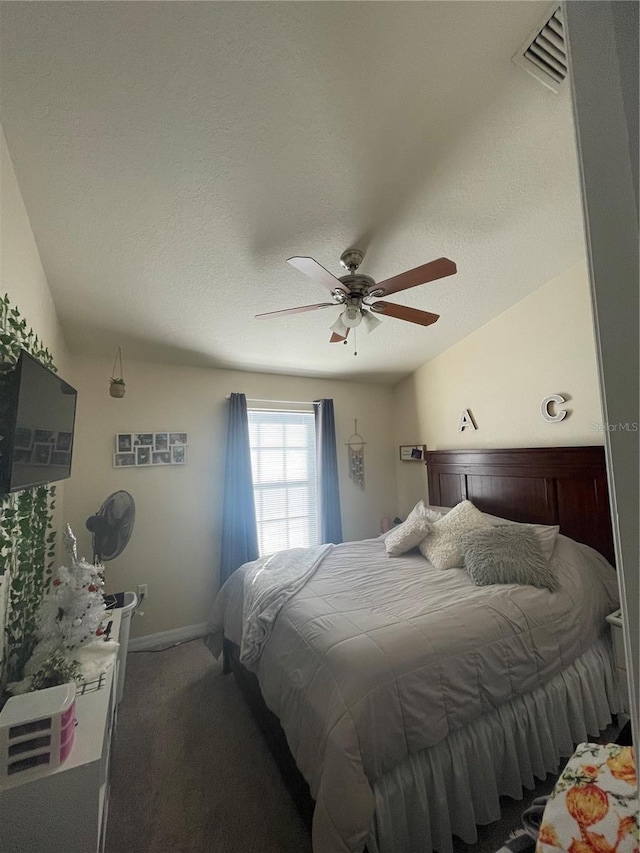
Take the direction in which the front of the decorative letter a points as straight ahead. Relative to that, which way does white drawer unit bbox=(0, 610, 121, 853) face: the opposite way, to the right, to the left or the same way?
the opposite way

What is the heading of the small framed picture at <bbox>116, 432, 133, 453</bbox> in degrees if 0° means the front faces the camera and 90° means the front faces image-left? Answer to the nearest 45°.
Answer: approximately 0°

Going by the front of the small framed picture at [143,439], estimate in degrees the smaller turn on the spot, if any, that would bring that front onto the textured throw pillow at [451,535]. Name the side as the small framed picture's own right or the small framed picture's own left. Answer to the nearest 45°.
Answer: approximately 45° to the small framed picture's own left

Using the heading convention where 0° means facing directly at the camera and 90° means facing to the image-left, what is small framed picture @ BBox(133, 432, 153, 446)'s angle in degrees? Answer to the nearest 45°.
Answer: approximately 0°

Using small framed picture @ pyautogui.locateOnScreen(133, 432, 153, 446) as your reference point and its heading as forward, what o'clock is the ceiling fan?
The ceiling fan is roughly at 11 o'clock from the small framed picture.

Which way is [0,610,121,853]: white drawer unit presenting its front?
to the viewer's right

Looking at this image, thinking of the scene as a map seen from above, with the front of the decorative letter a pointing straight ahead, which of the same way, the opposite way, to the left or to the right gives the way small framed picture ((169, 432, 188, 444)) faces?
to the left

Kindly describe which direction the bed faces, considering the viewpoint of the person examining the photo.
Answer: facing the viewer and to the left of the viewer

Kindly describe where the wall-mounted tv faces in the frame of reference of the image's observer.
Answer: facing the viewer and to the right of the viewer

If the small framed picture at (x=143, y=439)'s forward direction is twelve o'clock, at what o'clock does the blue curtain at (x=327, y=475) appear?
The blue curtain is roughly at 9 o'clock from the small framed picture.
